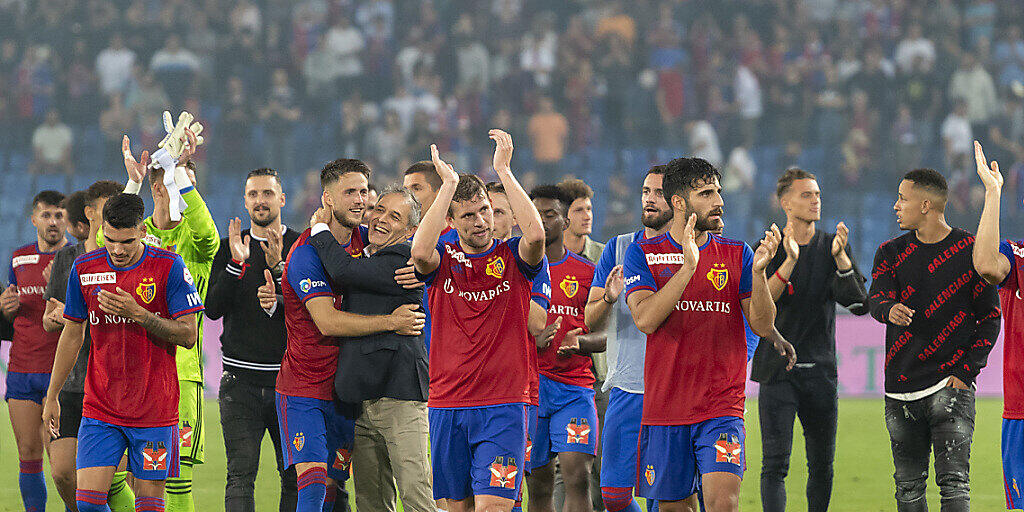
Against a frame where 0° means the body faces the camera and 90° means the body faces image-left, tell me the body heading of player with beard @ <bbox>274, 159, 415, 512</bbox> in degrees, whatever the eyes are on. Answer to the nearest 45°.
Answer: approximately 315°

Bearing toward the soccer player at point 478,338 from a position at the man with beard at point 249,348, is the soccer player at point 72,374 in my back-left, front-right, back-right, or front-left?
back-right

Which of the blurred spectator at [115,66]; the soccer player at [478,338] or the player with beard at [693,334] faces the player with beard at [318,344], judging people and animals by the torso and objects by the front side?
the blurred spectator

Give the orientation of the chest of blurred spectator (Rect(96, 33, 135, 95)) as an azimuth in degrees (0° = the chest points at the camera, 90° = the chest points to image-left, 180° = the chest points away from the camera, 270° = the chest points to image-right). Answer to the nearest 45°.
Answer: approximately 0°

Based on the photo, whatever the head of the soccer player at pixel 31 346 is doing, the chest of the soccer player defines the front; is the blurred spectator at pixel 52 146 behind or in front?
behind

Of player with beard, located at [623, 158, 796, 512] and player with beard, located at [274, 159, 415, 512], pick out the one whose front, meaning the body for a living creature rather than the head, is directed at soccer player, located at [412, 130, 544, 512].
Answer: player with beard, located at [274, 159, 415, 512]
